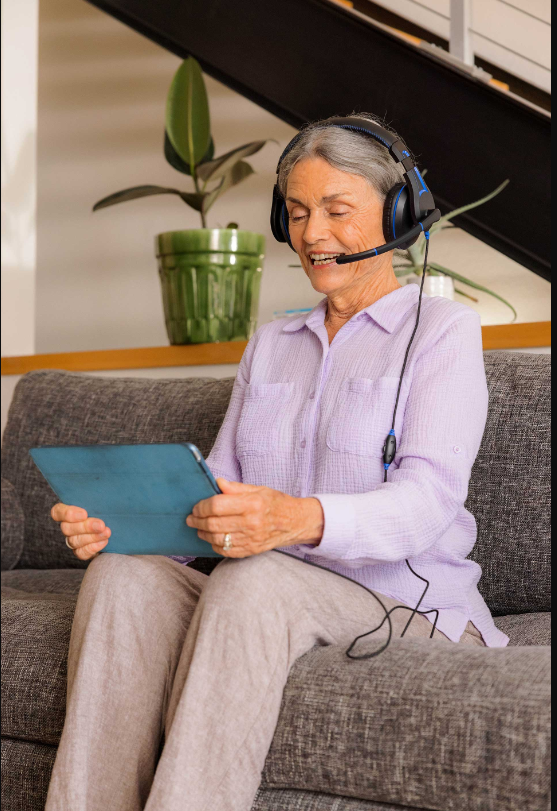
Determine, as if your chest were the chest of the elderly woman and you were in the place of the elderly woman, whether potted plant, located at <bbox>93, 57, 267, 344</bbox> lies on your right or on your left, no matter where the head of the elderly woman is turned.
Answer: on your right

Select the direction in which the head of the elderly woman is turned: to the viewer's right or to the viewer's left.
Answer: to the viewer's left

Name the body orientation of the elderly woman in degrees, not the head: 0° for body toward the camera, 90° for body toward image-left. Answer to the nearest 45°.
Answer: approximately 45°

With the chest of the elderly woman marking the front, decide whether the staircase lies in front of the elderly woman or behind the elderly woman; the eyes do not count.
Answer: behind
